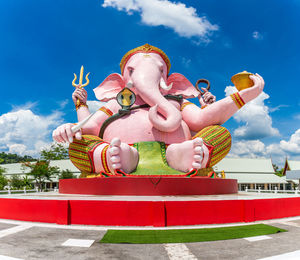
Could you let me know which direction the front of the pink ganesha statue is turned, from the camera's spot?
facing the viewer

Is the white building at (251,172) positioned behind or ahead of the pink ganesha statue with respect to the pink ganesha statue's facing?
behind
